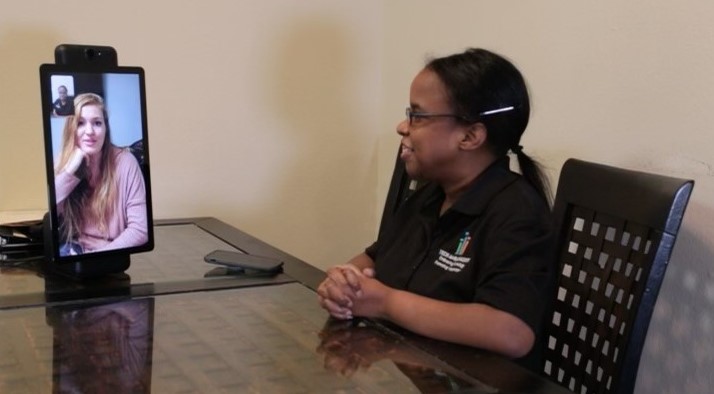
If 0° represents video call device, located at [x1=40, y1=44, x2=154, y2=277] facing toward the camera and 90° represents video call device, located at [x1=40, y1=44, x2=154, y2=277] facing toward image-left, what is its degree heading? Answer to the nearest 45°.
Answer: approximately 315°

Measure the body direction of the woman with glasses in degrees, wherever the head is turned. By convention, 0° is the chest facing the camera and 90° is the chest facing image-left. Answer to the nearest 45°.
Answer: approximately 45°

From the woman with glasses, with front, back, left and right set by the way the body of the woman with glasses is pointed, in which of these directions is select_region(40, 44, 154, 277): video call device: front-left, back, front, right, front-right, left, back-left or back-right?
front-right

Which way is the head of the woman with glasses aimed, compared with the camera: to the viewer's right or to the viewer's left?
to the viewer's left

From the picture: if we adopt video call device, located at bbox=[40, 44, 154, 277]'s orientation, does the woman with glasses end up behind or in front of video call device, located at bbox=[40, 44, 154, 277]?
in front
